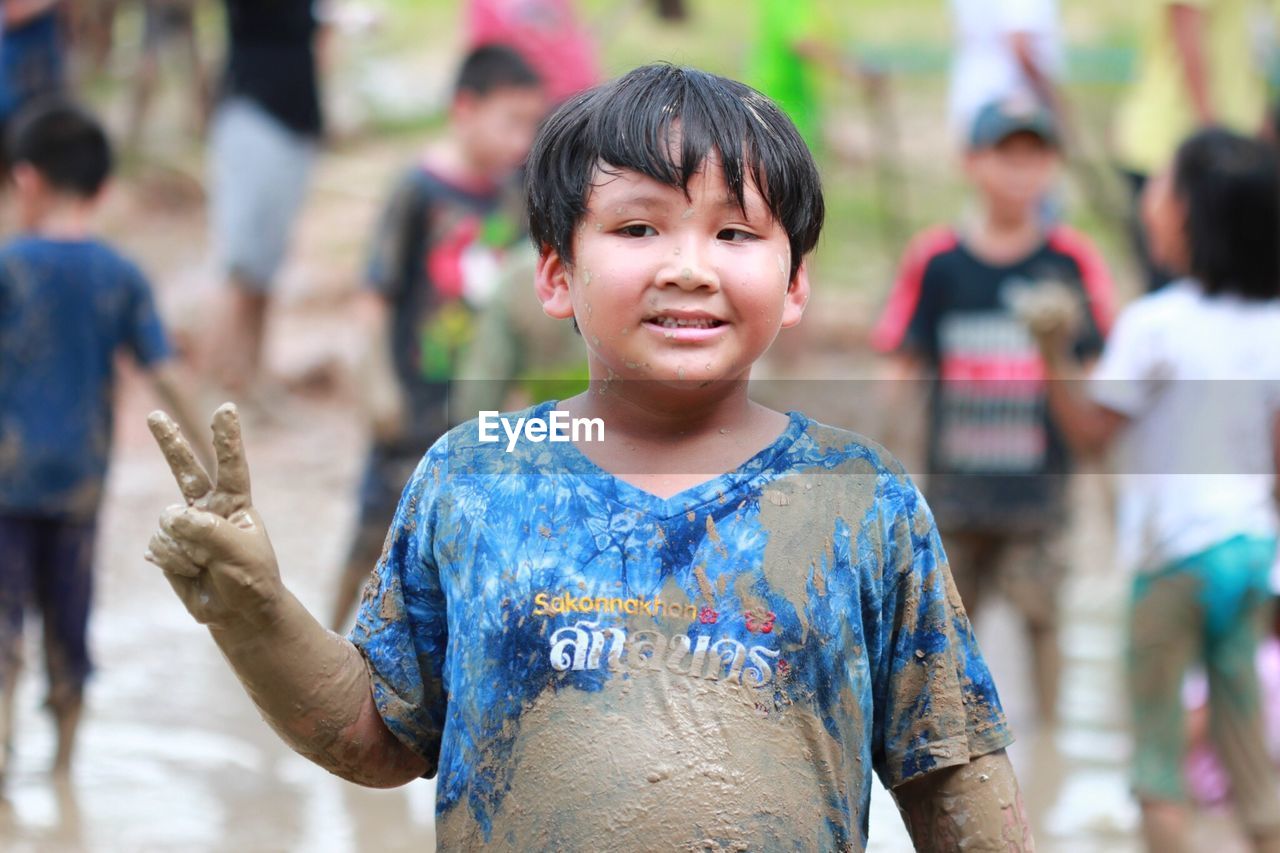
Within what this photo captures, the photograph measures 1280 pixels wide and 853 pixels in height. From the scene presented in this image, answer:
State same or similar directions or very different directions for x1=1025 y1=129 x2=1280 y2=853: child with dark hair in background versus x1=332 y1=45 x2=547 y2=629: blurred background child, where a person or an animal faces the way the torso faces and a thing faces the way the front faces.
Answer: very different directions

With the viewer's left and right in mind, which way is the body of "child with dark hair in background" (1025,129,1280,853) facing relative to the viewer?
facing away from the viewer and to the left of the viewer

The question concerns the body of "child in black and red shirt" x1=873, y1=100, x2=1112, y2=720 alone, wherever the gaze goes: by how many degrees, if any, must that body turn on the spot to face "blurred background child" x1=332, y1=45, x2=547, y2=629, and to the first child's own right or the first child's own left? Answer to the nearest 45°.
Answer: approximately 90° to the first child's own right

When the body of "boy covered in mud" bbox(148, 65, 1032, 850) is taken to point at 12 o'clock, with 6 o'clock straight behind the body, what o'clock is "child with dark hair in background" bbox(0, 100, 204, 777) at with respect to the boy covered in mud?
The child with dark hair in background is roughly at 5 o'clock from the boy covered in mud.
